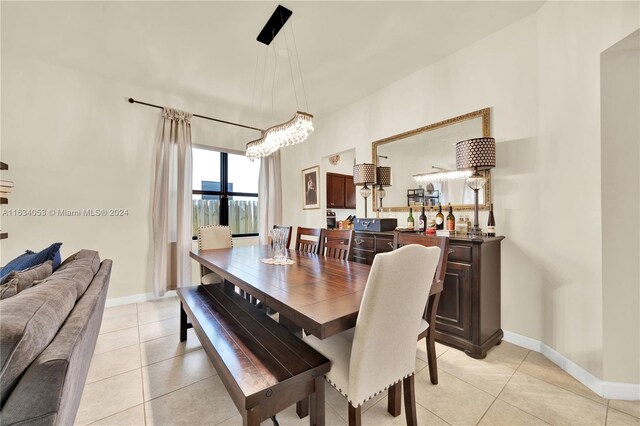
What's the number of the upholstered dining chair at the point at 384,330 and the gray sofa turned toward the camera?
0

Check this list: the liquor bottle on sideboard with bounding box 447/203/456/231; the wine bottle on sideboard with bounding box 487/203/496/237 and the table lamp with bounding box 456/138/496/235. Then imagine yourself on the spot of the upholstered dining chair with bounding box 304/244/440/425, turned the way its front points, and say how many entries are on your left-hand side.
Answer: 0

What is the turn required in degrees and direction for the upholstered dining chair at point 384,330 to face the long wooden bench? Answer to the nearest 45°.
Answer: approximately 45° to its left

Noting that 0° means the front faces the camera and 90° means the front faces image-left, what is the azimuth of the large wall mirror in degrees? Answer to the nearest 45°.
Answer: approximately 45°

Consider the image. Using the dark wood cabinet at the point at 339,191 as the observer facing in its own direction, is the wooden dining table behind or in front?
in front

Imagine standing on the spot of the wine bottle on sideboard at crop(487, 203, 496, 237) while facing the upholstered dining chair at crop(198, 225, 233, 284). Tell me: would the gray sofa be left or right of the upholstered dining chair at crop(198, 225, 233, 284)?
left

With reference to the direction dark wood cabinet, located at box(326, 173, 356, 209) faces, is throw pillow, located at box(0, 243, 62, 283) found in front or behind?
in front

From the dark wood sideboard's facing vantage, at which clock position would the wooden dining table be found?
The wooden dining table is roughly at 12 o'clock from the dark wood sideboard.

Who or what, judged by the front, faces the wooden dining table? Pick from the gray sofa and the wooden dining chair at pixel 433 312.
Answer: the wooden dining chair

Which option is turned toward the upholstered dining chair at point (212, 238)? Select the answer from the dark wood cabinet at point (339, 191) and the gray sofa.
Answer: the dark wood cabinet

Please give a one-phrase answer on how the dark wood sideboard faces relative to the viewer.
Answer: facing the viewer and to the left of the viewer
